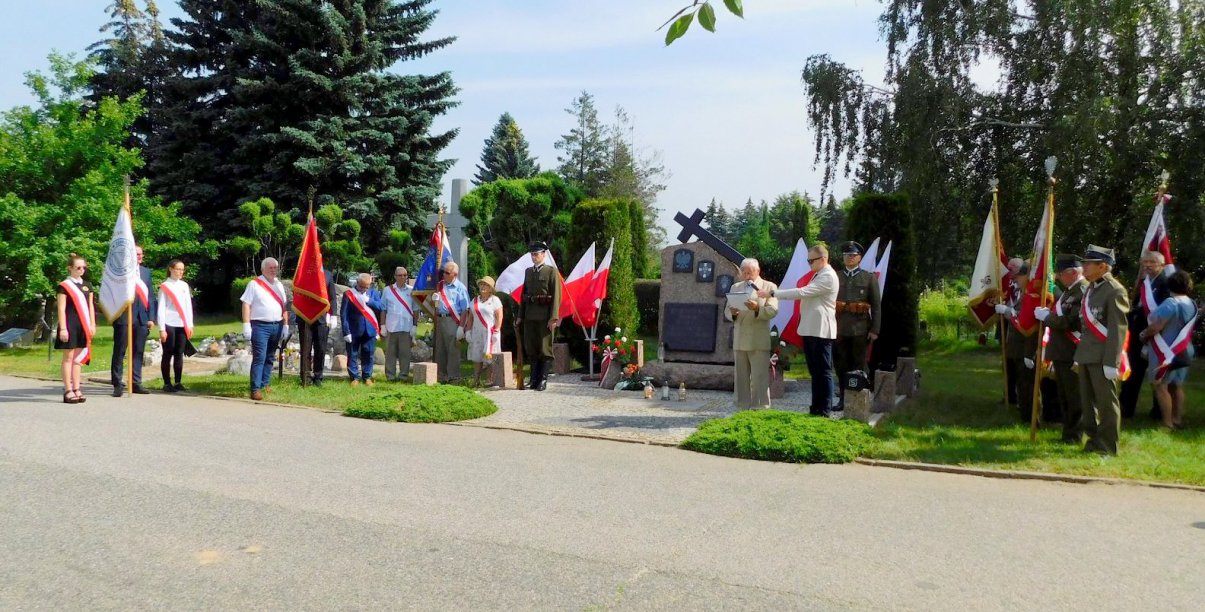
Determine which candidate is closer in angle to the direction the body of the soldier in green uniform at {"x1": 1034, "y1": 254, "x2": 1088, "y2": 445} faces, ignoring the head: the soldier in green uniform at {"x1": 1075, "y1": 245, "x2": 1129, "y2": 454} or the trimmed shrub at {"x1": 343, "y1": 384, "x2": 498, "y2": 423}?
the trimmed shrub

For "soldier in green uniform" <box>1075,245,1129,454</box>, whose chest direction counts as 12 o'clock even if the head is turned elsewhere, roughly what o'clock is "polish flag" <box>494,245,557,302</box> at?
The polish flag is roughly at 2 o'clock from the soldier in green uniform.

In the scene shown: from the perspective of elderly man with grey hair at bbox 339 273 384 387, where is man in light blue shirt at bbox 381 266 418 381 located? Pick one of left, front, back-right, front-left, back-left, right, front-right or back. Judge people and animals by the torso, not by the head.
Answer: back-left

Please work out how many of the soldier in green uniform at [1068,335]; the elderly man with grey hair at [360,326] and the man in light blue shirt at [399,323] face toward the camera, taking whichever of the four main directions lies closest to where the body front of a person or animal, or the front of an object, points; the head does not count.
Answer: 2

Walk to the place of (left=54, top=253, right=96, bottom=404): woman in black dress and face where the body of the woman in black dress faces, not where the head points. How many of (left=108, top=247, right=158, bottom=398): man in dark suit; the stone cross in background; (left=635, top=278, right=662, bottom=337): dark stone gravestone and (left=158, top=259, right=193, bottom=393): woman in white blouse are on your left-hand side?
4

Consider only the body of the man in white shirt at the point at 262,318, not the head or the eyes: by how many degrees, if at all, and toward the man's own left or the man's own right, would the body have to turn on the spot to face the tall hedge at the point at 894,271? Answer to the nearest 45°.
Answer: approximately 45° to the man's own left

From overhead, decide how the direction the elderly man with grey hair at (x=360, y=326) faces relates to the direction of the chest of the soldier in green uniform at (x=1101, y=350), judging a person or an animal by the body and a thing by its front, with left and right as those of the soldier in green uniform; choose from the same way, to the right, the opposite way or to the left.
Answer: to the left

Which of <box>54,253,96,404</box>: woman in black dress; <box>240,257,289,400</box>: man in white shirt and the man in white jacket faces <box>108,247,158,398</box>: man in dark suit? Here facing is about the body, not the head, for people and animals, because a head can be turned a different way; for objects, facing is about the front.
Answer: the man in white jacket

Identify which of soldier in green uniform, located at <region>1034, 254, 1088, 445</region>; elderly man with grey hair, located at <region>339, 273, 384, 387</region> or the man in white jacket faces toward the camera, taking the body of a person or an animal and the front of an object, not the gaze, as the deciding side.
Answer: the elderly man with grey hair

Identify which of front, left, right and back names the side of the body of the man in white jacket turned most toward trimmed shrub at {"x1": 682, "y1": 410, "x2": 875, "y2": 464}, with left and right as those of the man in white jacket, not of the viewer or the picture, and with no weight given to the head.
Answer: left

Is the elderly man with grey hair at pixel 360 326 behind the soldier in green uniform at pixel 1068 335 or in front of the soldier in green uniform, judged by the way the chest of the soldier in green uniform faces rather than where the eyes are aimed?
in front

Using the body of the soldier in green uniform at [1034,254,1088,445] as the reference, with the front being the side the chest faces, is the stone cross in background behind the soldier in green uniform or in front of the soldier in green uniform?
in front
